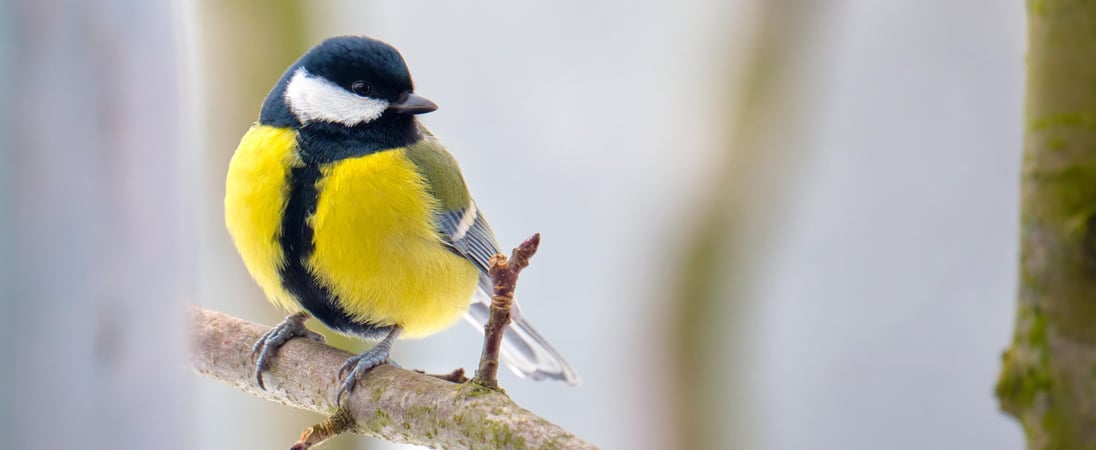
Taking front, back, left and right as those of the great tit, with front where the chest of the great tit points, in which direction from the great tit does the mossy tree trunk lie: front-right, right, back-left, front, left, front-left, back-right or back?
left

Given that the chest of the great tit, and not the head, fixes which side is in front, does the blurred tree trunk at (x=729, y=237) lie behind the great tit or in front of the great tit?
behind

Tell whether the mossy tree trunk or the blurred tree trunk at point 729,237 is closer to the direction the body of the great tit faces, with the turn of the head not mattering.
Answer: the mossy tree trunk
